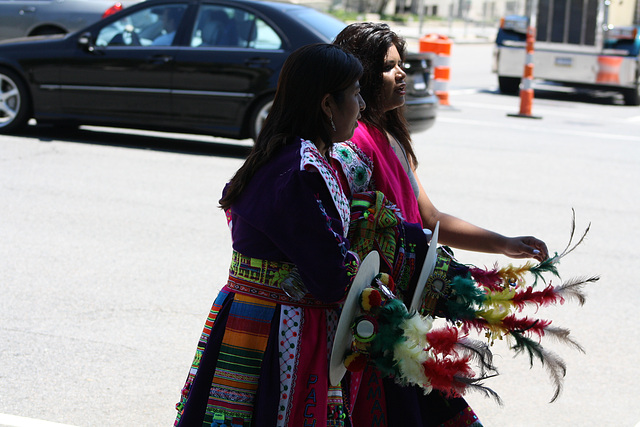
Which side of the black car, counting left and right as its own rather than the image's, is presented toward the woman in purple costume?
left

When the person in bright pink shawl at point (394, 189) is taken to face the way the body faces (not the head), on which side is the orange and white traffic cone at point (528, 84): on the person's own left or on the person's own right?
on the person's own left

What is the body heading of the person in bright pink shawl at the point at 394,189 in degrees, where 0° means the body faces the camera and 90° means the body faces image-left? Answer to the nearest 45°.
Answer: approximately 270°

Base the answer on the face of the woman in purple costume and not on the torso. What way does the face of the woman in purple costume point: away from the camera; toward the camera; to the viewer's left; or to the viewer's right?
to the viewer's right

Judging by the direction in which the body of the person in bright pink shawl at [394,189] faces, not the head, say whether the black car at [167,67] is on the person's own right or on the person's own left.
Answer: on the person's own left

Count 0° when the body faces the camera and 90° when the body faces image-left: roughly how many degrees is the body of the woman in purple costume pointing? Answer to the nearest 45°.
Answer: approximately 270°
